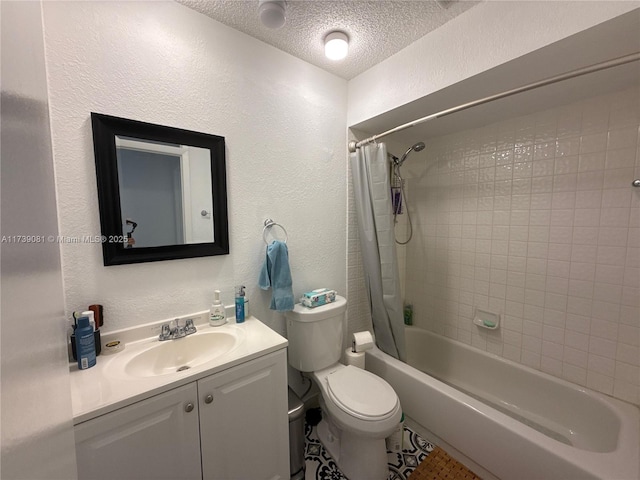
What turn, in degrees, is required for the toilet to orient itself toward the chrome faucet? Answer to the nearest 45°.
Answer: approximately 135° to its right

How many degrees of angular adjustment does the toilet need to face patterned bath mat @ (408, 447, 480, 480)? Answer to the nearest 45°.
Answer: approximately 45° to its left

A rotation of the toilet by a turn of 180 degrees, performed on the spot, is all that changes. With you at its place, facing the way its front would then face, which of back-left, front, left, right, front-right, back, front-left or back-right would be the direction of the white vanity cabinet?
left

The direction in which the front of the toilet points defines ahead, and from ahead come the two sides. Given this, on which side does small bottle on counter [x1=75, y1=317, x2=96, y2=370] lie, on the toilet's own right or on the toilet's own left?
on the toilet's own right

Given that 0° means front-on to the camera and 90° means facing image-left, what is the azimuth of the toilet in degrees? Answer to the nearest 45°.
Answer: approximately 315°

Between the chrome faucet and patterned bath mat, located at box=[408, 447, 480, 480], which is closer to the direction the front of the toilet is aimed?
the patterned bath mat
